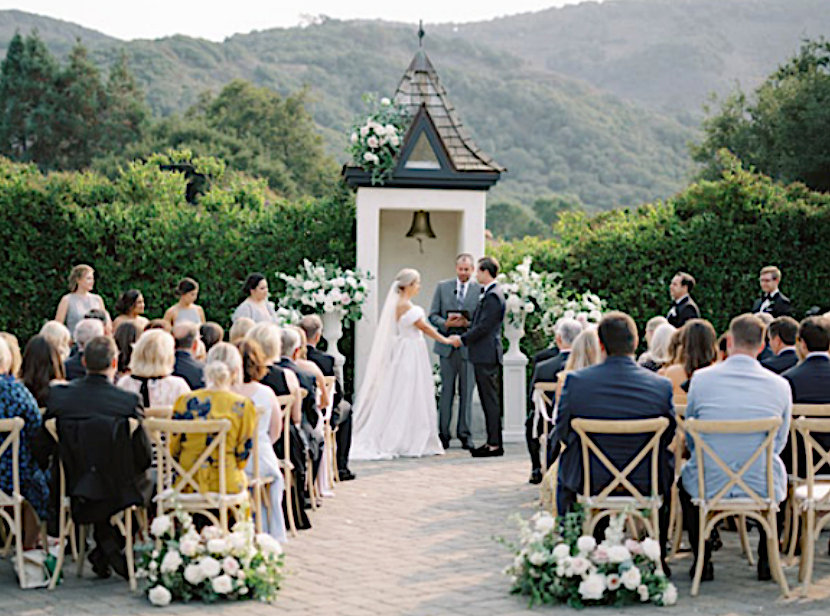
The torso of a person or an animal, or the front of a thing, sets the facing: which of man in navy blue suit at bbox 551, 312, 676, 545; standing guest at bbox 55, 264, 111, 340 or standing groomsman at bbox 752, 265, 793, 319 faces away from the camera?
the man in navy blue suit

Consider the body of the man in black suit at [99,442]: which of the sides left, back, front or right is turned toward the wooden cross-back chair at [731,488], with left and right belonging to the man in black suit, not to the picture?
right

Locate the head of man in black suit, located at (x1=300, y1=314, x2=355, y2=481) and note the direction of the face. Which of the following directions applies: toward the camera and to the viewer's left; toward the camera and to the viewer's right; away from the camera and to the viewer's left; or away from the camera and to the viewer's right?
away from the camera and to the viewer's right

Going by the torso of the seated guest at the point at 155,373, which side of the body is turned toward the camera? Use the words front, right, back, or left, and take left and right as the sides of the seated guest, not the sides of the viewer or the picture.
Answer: back

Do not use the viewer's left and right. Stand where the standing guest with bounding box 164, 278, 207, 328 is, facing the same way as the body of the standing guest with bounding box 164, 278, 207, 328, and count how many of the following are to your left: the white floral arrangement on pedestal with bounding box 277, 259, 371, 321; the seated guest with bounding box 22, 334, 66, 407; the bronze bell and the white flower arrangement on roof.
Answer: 3

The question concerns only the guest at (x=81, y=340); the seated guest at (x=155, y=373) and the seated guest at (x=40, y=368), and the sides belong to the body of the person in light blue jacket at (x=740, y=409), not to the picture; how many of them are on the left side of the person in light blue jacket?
3

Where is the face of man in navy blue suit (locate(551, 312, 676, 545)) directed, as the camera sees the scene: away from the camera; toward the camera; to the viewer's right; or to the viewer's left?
away from the camera

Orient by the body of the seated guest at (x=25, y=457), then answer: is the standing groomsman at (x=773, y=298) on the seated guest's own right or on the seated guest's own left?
on the seated guest's own right

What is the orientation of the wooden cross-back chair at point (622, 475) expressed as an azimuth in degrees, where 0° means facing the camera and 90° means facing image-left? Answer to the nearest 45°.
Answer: approximately 180°

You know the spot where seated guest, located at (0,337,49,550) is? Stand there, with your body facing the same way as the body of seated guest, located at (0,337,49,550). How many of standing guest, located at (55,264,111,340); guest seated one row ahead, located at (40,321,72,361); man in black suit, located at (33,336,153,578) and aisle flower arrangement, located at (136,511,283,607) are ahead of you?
2

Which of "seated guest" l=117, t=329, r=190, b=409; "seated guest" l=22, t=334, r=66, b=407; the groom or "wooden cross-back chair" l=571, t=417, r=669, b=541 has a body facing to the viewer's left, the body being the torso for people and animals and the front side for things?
the groom

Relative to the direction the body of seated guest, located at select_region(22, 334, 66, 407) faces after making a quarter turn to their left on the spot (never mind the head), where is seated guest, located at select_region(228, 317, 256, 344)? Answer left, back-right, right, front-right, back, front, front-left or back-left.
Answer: back-right

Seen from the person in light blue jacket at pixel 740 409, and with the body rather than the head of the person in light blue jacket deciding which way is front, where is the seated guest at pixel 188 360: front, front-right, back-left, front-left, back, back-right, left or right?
left

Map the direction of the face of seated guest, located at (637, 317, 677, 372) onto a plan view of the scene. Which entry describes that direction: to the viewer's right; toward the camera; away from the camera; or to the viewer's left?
away from the camera

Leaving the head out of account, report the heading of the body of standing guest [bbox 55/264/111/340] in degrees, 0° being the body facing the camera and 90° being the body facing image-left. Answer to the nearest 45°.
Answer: approximately 315°

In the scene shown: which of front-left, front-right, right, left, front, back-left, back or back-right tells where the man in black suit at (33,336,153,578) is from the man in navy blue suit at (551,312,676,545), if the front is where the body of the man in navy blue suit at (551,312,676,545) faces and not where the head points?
left

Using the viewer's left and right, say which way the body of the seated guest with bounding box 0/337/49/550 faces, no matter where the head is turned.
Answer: facing away from the viewer

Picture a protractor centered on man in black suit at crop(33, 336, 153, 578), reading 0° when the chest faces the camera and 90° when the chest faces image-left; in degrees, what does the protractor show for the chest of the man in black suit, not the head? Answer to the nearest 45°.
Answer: approximately 180°

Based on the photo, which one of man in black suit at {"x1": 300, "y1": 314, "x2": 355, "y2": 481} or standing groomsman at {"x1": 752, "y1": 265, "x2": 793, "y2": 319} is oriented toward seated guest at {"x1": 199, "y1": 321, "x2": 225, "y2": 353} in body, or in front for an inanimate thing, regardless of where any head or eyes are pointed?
standing groomsman at {"x1": 752, "y1": 265, "x2": 793, "y2": 319}
